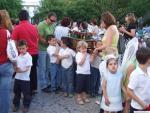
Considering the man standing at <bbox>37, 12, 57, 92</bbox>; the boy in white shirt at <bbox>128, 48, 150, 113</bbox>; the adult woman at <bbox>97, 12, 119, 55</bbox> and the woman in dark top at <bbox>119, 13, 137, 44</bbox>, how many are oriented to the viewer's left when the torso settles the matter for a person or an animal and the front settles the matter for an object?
2

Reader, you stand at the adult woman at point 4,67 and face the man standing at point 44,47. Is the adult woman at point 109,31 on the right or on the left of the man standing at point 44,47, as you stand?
right

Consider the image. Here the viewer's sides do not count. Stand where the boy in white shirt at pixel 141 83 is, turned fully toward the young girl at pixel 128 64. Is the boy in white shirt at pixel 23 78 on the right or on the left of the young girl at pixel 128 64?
left

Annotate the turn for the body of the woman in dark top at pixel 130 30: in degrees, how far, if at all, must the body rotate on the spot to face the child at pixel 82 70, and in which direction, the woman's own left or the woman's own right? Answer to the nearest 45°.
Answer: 0° — they already face them

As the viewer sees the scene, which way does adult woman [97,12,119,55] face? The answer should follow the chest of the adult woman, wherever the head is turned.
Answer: to the viewer's left
